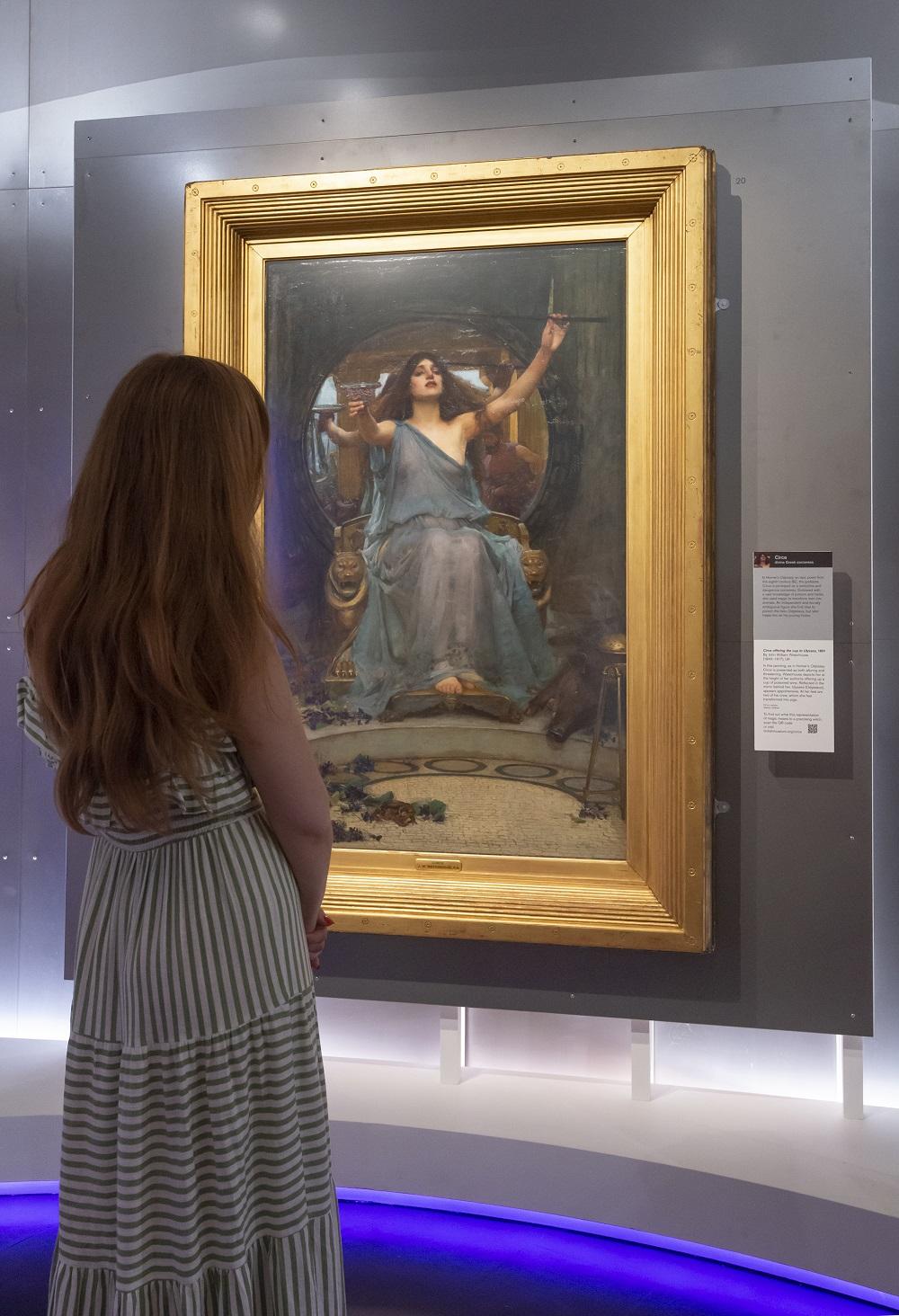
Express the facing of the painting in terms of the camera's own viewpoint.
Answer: facing the viewer

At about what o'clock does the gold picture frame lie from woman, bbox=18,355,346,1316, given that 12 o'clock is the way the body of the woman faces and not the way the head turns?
The gold picture frame is roughly at 12 o'clock from the woman.

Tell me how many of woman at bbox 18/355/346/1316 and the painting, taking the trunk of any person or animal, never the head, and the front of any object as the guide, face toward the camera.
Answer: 1

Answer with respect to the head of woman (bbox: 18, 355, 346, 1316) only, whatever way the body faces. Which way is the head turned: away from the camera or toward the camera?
away from the camera

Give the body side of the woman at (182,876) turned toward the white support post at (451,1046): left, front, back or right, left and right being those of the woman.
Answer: front

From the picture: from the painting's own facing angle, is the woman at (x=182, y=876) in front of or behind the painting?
in front

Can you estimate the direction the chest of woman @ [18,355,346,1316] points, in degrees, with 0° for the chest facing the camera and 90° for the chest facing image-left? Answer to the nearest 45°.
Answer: approximately 225°

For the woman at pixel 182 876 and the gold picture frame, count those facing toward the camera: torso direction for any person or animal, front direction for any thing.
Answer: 1

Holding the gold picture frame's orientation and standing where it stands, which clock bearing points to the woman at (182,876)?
The woman is roughly at 1 o'clock from the gold picture frame.

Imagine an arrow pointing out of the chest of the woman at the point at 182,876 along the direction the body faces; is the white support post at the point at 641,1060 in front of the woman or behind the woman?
in front
